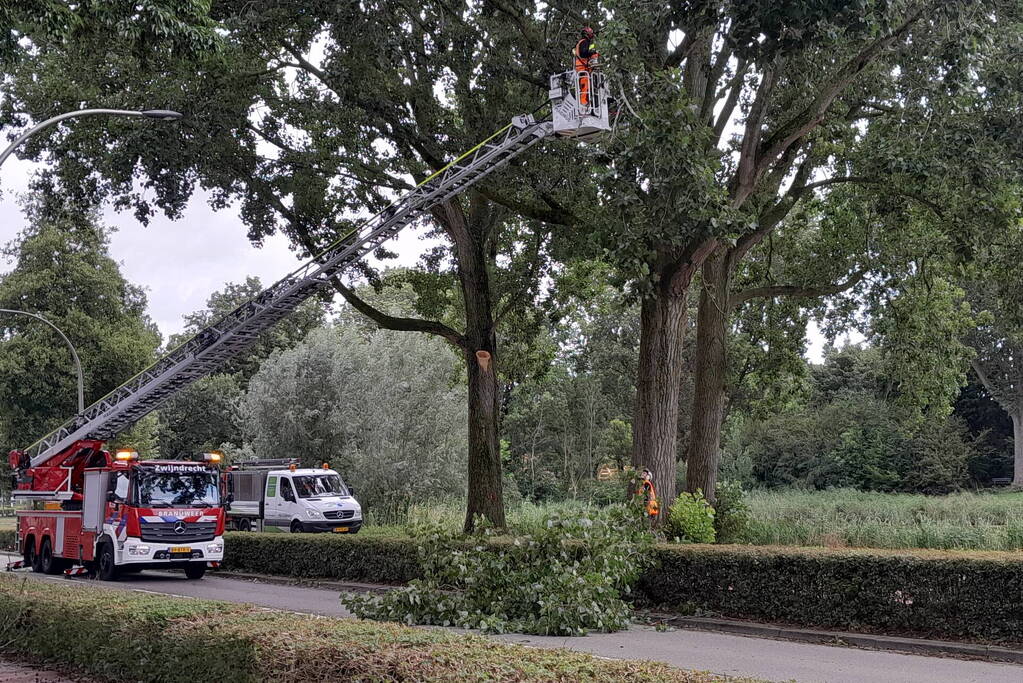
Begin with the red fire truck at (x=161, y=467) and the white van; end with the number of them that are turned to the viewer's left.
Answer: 0

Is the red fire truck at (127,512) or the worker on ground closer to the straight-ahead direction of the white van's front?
the worker on ground

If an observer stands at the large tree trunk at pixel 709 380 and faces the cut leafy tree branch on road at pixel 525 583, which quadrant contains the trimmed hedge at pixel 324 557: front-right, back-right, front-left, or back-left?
front-right

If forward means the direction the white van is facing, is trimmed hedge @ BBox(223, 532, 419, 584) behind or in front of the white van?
in front

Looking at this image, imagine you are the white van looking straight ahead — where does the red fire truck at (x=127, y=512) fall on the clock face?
The red fire truck is roughly at 2 o'clock from the white van.

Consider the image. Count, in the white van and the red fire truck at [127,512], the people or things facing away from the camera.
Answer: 0

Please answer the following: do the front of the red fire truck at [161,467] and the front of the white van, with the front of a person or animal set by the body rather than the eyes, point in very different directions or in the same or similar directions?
same or similar directions

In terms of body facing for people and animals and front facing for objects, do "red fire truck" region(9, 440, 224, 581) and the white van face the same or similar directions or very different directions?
same or similar directions

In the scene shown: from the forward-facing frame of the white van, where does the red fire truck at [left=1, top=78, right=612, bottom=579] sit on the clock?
The red fire truck is roughly at 2 o'clock from the white van.

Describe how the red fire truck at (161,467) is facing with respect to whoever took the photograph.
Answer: facing the viewer and to the right of the viewer
